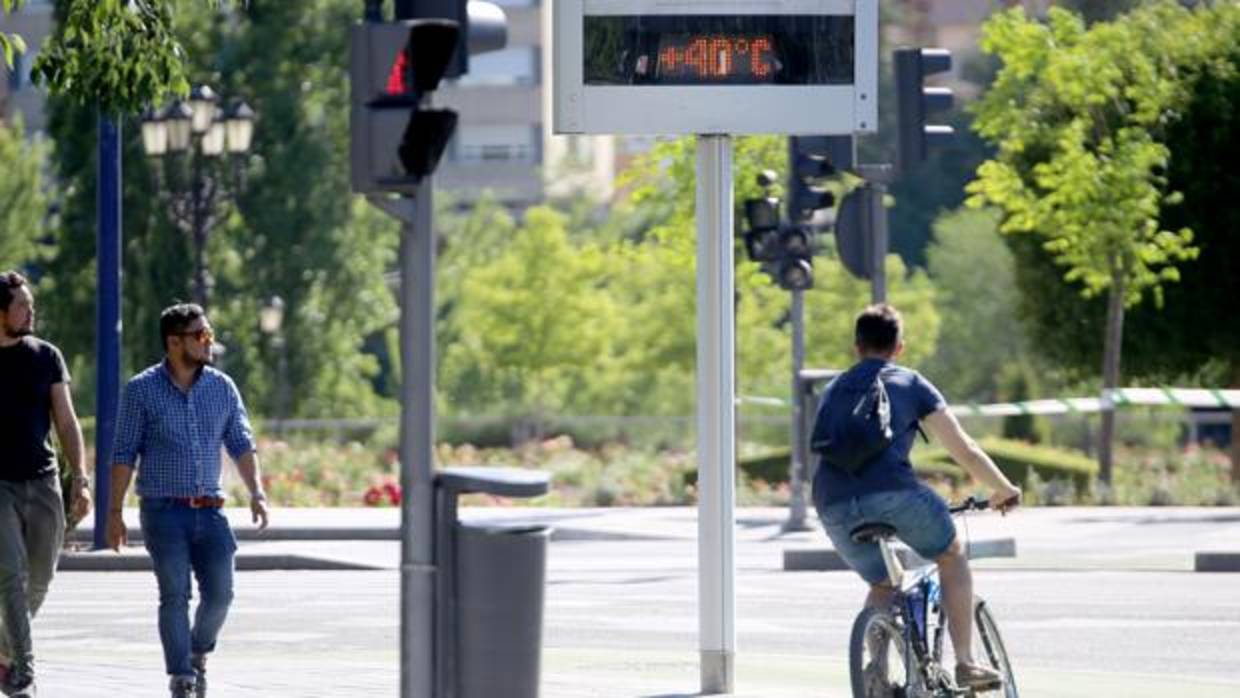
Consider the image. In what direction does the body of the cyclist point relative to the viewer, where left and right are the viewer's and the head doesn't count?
facing away from the viewer and to the right of the viewer

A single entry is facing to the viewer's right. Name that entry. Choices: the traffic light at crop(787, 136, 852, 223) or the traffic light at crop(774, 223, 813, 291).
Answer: the traffic light at crop(787, 136, 852, 223)

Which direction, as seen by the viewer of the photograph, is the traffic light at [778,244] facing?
facing the viewer

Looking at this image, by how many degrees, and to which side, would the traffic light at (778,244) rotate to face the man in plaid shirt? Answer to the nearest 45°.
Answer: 0° — it already faces them

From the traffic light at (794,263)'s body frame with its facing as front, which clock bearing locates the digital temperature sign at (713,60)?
The digital temperature sign is roughly at 12 o'clock from the traffic light.

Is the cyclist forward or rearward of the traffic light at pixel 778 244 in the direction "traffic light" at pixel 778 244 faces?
forward

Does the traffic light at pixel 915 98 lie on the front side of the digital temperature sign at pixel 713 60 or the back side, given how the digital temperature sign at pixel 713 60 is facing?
on the back side

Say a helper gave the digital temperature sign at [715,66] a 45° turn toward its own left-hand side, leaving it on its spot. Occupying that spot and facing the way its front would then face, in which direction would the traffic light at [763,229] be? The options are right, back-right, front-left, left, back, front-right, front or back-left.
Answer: back-left

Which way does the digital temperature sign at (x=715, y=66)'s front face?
toward the camera

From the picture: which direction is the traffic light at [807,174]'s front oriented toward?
to the viewer's right

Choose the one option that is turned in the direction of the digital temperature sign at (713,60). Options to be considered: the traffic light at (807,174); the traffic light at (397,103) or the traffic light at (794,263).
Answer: the traffic light at (794,263)
